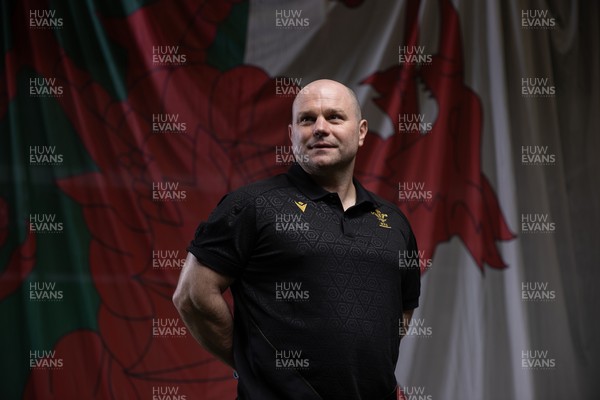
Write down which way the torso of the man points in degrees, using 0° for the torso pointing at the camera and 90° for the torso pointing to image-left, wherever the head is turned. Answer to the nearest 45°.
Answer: approximately 315°
